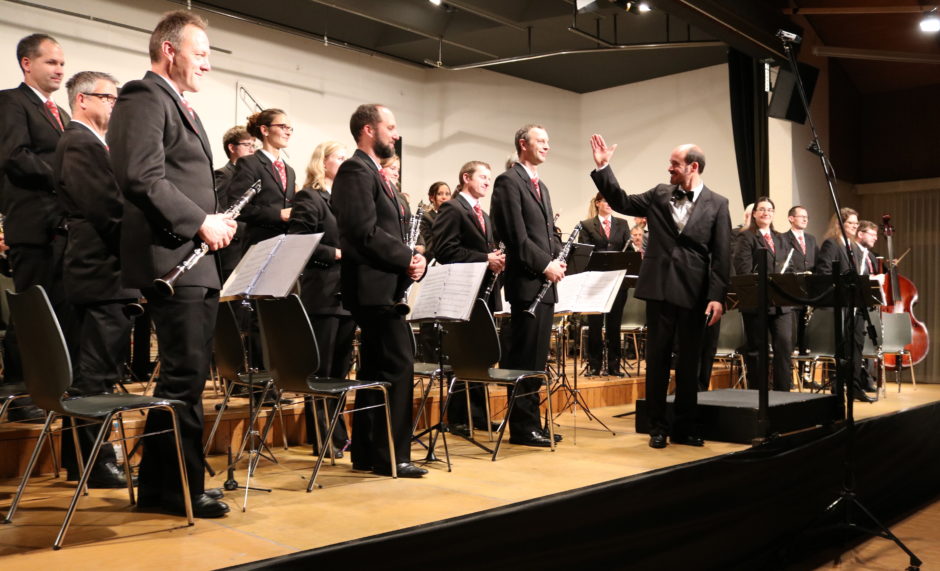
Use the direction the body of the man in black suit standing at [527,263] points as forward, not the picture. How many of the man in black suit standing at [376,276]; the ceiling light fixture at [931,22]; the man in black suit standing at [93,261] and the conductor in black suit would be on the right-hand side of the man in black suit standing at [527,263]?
2

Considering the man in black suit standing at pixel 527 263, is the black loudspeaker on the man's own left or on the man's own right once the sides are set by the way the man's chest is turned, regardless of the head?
on the man's own left

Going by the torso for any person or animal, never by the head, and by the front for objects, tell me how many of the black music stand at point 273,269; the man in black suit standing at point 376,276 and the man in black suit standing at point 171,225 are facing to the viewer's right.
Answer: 2

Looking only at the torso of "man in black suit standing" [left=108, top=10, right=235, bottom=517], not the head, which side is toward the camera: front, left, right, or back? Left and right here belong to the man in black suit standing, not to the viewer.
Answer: right

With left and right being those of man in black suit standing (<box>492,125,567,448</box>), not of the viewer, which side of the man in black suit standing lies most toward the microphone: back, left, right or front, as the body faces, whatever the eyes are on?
front

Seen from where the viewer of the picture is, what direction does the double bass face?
facing the viewer and to the left of the viewer

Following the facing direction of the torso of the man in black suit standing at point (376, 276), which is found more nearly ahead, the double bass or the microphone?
the microphone

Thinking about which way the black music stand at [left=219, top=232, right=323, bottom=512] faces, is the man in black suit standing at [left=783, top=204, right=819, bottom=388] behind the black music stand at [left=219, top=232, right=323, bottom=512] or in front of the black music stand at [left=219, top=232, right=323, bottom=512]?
behind

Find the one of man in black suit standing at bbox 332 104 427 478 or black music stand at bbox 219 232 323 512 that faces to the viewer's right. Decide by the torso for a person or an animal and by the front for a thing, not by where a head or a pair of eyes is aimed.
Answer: the man in black suit standing

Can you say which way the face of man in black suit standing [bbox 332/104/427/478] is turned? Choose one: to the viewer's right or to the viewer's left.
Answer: to the viewer's right
